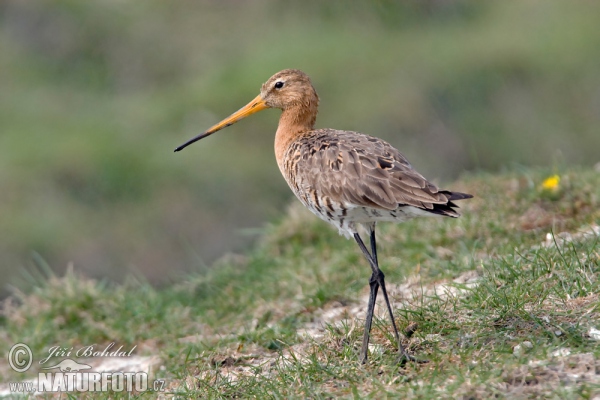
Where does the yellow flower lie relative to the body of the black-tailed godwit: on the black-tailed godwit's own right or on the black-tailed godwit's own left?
on the black-tailed godwit's own right

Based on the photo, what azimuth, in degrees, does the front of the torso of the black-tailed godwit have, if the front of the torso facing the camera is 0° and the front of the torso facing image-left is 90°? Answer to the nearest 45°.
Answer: approximately 90°
